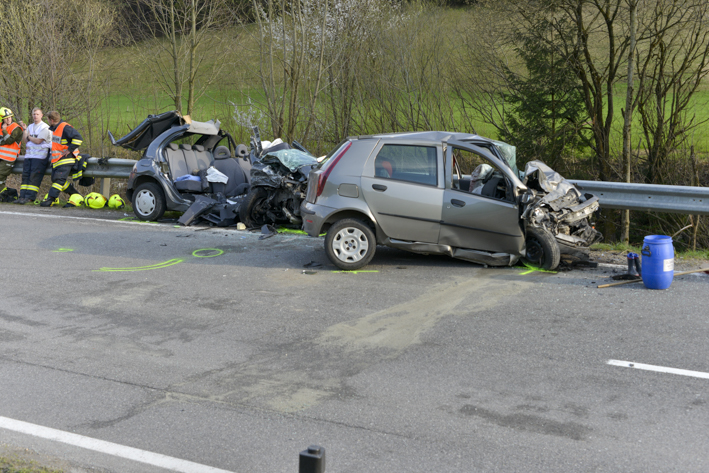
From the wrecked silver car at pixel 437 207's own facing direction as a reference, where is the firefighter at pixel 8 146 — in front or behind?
behind

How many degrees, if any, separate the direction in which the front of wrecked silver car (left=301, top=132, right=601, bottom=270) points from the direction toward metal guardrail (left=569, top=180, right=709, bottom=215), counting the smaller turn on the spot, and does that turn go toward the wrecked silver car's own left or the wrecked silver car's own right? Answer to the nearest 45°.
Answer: approximately 45° to the wrecked silver car's own left

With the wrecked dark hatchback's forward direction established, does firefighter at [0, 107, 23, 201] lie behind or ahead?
behind

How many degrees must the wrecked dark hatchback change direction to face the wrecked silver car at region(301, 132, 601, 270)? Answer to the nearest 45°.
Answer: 0° — it already faces it

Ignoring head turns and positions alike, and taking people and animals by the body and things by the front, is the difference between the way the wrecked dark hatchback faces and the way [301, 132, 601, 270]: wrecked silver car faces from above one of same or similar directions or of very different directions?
same or similar directions

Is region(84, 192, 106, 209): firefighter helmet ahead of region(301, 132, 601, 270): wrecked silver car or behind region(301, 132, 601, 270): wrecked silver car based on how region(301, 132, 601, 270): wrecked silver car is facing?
behind

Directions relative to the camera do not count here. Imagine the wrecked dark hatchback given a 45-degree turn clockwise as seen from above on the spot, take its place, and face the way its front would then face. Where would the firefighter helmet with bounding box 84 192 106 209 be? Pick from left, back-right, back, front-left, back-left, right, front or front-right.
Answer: back-right

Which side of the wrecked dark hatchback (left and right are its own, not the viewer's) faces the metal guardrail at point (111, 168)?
back

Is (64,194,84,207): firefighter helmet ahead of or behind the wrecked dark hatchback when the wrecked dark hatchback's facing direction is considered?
behind

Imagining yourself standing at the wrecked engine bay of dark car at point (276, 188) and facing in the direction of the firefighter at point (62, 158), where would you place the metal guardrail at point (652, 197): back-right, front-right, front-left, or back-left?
back-right

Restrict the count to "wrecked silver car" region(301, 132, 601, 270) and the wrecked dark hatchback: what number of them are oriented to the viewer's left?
0

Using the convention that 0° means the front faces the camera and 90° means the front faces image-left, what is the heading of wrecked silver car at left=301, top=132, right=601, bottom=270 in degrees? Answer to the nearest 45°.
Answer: approximately 270°

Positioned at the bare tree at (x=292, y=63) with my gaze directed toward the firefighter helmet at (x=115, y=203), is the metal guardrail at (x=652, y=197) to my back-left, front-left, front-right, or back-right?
front-left

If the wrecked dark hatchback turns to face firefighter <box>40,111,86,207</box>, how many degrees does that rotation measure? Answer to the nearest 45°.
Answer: approximately 180°

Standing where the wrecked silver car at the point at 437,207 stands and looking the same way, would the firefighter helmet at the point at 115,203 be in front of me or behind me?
behind

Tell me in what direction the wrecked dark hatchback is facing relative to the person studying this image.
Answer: facing the viewer and to the right of the viewer

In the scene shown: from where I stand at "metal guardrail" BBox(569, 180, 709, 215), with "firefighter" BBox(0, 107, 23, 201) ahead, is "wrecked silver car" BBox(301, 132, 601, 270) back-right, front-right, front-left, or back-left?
front-left

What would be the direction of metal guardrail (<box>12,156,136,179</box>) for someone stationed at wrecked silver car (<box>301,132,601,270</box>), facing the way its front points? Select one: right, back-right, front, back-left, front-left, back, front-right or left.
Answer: back-left
